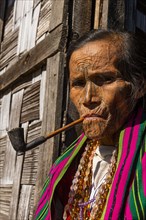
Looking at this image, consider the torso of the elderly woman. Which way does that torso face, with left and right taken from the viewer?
facing the viewer and to the left of the viewer

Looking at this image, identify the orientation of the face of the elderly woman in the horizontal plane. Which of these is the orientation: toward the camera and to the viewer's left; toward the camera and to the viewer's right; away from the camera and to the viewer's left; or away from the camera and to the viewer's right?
toward the camera and to the viewer's left
